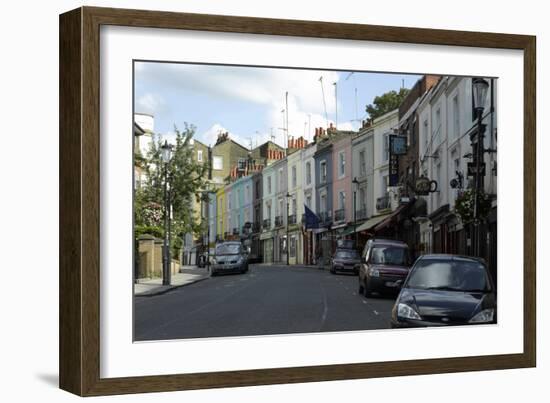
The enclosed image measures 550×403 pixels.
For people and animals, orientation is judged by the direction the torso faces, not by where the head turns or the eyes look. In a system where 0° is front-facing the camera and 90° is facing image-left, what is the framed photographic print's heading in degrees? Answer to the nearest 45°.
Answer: approximately 315°
